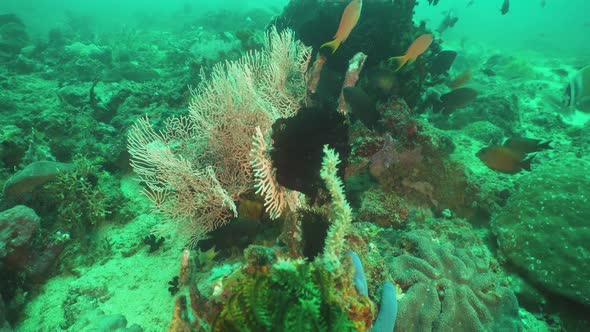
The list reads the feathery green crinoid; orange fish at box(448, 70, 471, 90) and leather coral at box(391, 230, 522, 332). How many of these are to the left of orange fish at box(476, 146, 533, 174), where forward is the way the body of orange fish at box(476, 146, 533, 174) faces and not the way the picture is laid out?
2

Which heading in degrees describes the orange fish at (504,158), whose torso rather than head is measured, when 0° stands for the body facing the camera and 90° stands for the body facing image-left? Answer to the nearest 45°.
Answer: approximately 90°

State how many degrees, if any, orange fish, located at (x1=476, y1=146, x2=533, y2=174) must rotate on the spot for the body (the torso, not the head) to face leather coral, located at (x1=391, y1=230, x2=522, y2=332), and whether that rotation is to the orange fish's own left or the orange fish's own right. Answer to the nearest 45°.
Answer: approximately 90° to the orange fish's own left

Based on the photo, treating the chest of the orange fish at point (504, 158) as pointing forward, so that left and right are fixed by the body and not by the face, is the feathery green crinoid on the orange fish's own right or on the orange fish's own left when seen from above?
on the orange fish's own left

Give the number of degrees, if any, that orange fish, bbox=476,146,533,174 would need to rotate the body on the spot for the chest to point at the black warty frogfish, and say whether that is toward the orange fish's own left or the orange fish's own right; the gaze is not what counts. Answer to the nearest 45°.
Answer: approximately 45° to the orange fish's own left

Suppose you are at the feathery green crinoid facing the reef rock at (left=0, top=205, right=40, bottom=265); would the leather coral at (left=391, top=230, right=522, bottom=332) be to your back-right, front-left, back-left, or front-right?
back-right
